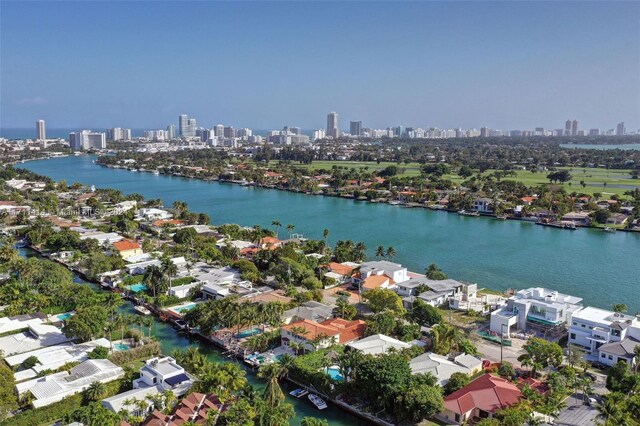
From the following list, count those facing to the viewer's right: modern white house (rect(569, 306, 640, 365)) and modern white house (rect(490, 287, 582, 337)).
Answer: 0

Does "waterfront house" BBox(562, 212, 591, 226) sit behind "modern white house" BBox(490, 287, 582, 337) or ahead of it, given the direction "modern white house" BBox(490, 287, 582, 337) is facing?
behind

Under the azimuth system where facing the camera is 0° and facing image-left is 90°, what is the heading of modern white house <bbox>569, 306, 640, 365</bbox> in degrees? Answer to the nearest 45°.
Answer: approximately 45°

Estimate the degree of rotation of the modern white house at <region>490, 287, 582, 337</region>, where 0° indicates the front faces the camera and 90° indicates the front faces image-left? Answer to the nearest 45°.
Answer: approximately 45°
